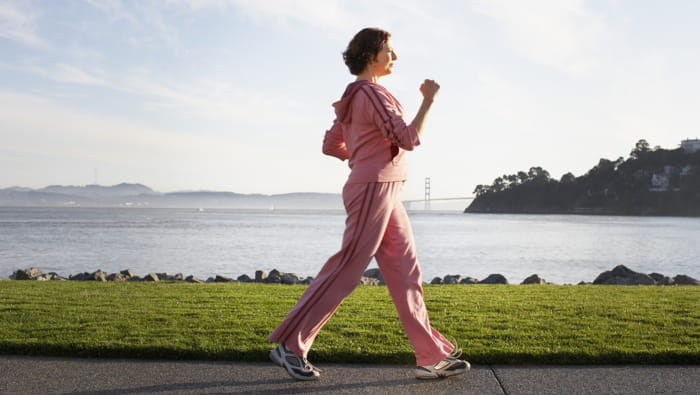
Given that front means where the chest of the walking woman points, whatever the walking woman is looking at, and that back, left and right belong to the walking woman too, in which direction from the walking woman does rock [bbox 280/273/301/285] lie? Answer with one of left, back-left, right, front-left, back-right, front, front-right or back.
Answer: left

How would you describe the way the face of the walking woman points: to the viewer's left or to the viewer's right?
to the viewer's right

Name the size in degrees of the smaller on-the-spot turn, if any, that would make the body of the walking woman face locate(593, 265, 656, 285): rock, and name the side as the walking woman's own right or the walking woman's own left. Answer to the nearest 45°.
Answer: approximately 45° to the walking woman's own left

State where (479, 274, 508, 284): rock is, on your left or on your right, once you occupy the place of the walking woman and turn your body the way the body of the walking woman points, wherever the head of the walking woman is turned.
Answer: on your left

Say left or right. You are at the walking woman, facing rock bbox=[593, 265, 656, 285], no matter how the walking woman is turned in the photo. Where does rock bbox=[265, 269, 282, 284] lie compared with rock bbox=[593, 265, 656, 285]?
left

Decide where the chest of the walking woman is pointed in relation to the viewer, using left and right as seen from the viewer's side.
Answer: facing to the right of the viewer

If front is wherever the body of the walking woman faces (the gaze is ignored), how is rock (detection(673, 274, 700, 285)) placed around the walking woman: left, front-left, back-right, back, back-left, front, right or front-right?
front-left

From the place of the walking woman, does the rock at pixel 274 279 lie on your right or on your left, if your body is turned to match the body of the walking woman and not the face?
on your left
